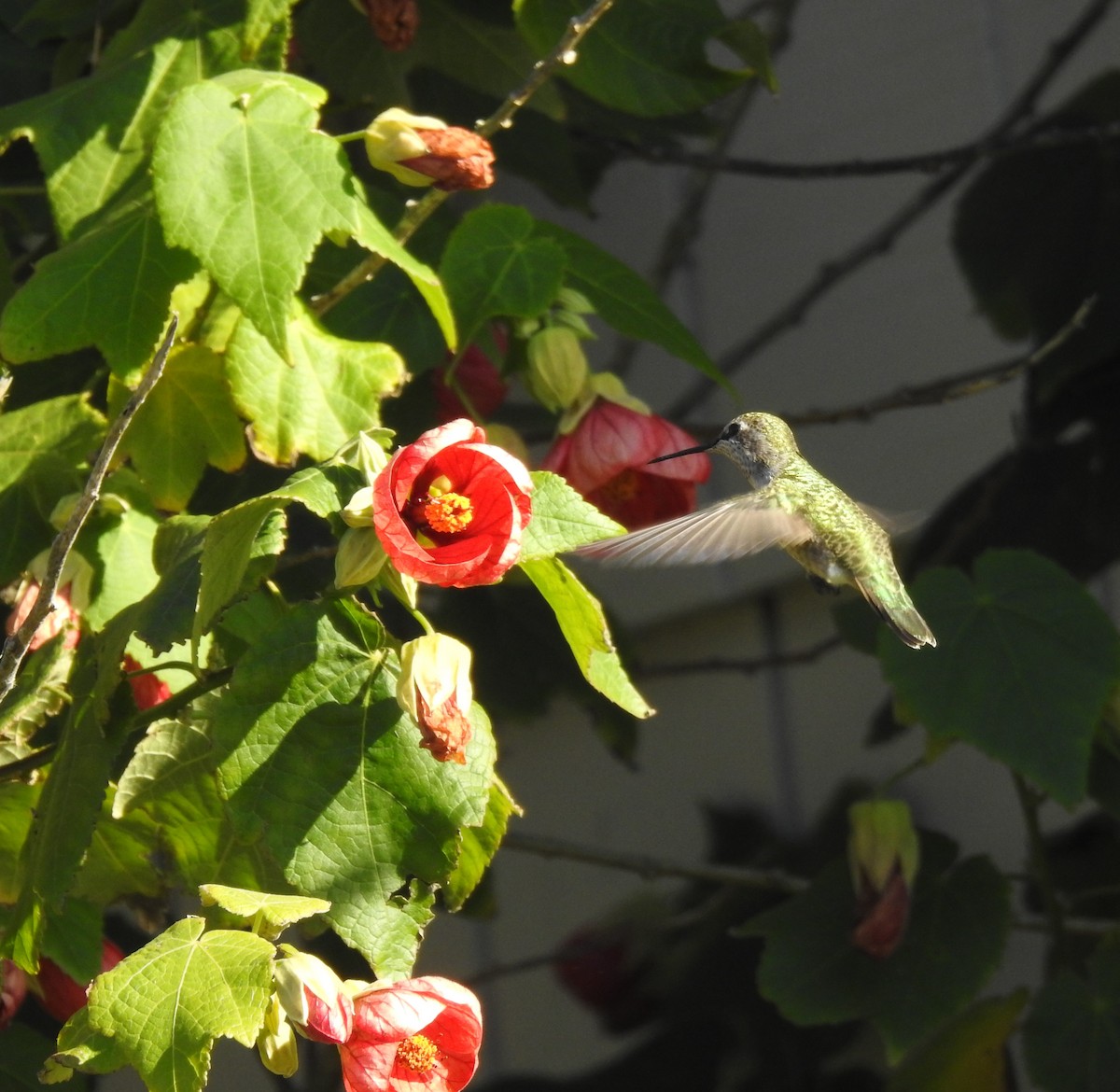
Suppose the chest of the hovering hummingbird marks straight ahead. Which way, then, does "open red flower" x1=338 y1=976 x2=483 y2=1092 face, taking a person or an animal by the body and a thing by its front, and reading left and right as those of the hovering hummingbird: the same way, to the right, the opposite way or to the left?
to the left

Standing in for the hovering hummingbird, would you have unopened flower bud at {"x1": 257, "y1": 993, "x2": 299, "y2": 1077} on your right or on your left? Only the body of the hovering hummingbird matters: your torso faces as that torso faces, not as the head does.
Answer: on your left

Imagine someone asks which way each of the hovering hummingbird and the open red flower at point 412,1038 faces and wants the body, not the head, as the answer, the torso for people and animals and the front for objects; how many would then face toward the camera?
1

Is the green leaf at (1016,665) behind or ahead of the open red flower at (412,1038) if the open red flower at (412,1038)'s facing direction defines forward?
behind

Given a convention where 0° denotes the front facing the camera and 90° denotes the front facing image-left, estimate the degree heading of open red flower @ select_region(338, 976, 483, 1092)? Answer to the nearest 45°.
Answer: approximately 0°

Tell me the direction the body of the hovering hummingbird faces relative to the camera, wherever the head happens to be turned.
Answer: to the viewer's left

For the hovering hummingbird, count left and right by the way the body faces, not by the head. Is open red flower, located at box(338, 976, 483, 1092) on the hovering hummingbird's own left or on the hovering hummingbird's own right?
on the hovering hummingbird's own left
